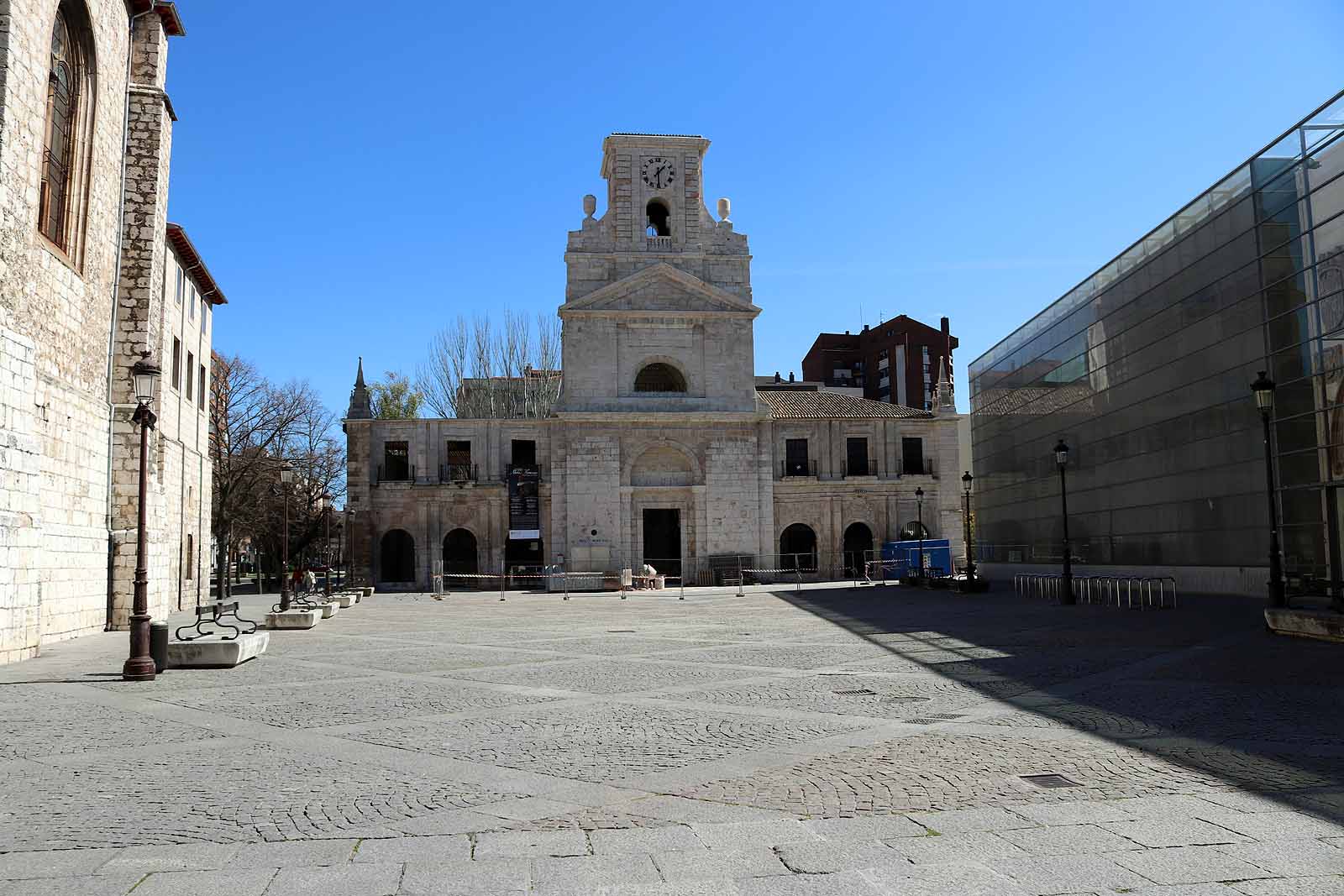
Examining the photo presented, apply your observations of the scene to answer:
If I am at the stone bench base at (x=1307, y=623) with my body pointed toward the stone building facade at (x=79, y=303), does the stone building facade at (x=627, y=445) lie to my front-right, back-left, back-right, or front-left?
front-right

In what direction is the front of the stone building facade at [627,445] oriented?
toward the camera

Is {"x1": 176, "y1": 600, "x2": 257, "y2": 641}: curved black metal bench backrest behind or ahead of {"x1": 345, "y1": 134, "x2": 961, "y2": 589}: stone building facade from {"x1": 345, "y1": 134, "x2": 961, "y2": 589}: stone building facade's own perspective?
ahead

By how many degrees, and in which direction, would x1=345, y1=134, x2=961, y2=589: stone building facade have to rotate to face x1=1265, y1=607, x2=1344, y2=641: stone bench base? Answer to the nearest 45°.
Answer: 0° — it already faces it

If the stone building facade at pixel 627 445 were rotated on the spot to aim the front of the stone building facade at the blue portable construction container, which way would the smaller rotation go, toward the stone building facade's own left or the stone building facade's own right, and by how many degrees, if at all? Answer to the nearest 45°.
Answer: approximately 90° to the stone building facade's own left

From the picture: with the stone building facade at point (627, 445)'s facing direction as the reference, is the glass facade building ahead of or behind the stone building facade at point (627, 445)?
ahead

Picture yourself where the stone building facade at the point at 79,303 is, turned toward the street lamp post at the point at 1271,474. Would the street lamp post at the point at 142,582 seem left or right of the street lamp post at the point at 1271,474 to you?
right

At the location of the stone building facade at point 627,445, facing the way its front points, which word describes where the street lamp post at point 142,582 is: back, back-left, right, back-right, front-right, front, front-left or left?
front

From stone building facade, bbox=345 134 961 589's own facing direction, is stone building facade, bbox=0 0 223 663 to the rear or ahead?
ahead

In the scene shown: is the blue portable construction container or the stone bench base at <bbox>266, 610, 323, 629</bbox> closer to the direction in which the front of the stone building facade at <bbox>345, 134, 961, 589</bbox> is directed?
the stone bench base

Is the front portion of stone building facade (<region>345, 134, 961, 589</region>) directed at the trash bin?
yes
